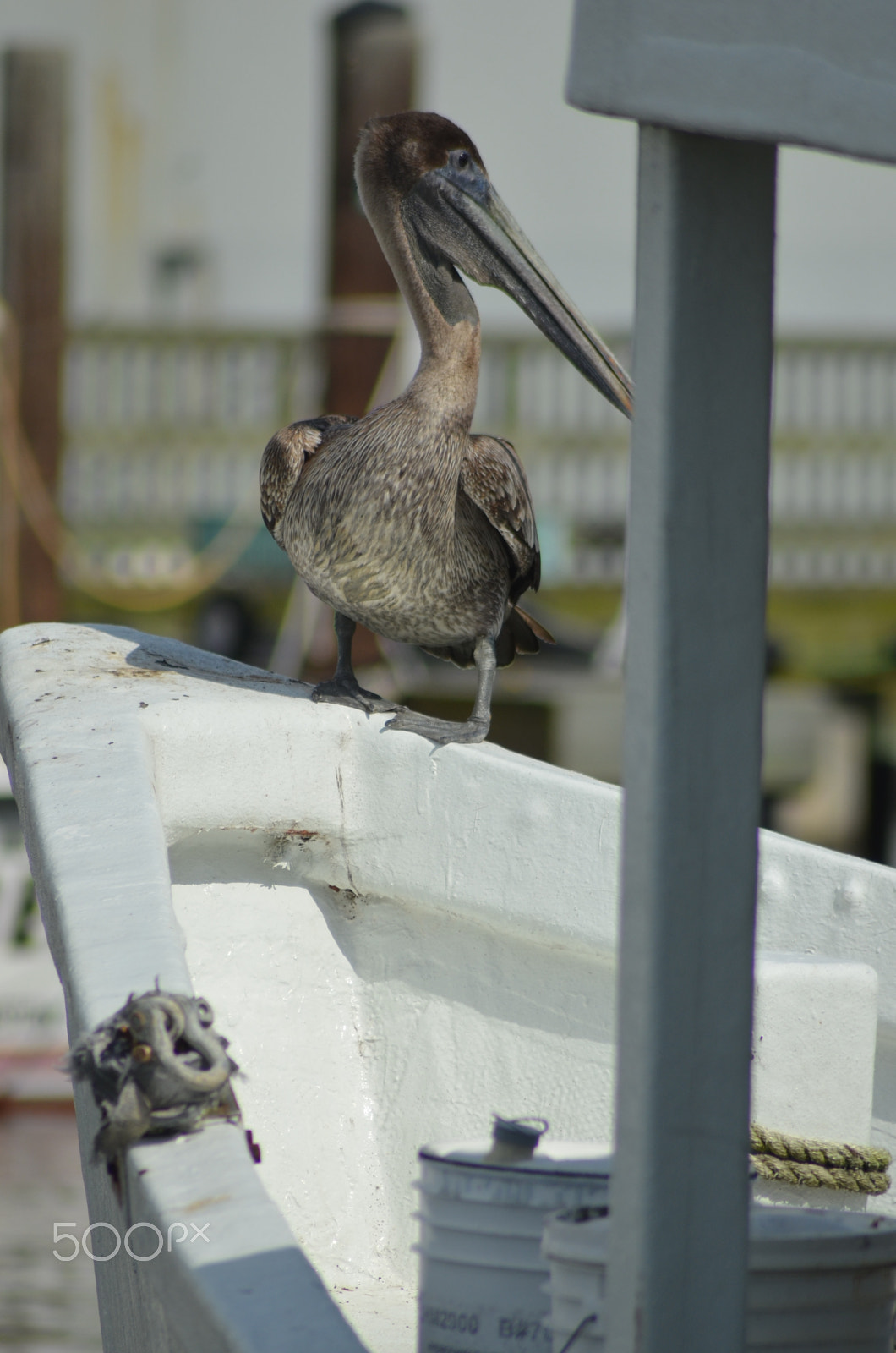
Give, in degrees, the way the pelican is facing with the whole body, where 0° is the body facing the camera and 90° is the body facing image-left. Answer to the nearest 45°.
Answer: approximately 45°

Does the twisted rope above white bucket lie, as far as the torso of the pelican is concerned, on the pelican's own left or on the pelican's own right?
on the pelican's own left

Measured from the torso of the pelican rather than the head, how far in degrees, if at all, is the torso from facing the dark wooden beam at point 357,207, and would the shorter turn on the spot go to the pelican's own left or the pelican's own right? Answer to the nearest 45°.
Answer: approximately 135° to the pelican's own right

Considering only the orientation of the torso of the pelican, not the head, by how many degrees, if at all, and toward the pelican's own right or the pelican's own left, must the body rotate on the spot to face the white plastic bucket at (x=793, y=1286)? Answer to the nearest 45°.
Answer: approximately 45° to the pelican's own left

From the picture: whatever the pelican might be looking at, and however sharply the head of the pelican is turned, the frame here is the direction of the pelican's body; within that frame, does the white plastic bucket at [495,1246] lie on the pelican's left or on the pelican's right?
on the pelican's left

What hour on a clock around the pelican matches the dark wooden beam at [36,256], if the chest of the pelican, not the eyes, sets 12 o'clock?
The dark wooden beam is roughly at 4 o'clock from the pelican.

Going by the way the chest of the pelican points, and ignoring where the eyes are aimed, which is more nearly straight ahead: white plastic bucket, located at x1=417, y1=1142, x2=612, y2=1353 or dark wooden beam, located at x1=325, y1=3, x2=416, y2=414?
the white plastic bucket
